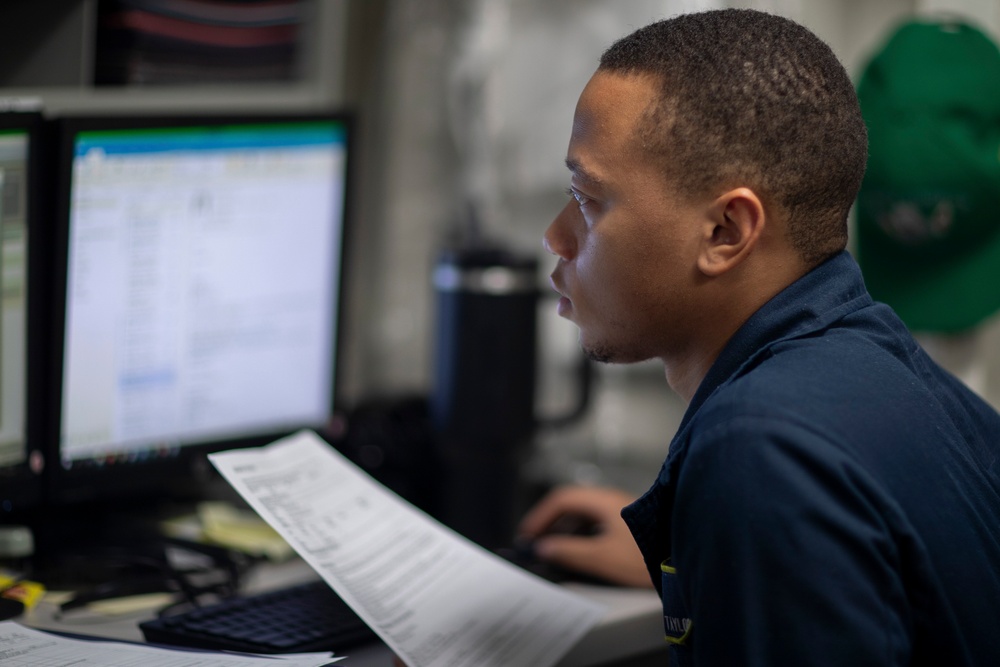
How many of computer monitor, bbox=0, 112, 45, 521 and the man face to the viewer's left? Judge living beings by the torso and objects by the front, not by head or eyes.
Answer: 1

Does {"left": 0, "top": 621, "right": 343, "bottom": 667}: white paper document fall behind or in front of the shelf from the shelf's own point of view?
in front

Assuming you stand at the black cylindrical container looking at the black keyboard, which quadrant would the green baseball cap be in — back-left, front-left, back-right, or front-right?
back-left

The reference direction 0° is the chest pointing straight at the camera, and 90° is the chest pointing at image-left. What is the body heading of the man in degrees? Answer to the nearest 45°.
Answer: approximately 90°

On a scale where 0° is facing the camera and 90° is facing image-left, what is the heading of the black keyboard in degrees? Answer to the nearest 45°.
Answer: approximately 315°

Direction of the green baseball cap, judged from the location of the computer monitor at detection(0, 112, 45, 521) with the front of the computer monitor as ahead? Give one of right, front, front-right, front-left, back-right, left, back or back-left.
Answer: front-left

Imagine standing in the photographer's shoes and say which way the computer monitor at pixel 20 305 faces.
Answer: facing the viewer and to the right of the viewer

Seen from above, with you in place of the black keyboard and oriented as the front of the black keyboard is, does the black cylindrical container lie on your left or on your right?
on your left

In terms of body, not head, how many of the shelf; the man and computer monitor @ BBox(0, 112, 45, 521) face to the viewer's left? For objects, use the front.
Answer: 1

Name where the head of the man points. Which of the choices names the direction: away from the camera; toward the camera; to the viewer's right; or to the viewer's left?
to the viewer's left

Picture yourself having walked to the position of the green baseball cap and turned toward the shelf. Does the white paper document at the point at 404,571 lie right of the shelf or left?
left

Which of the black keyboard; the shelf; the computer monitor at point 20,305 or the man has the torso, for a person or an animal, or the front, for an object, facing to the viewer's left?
the man
